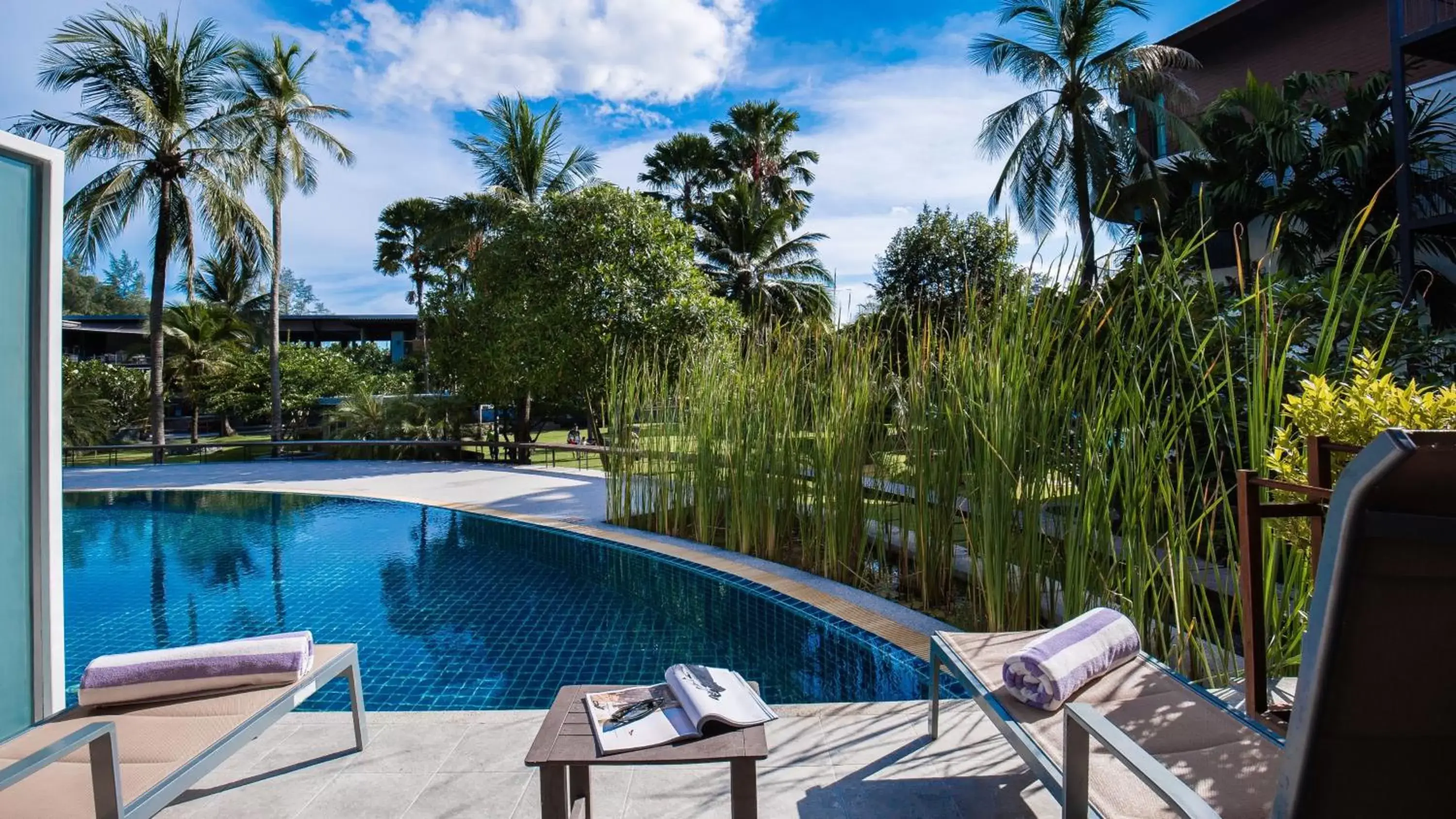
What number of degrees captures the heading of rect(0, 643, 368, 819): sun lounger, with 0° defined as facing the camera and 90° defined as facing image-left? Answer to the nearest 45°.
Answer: approximately 225°

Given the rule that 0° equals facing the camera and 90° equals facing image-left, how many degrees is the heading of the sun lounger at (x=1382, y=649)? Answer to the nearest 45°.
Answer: approximately 135°

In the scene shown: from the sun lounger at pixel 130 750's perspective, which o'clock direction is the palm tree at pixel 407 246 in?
The palm tree is roughly at 11 o'clock from the sun lounger.

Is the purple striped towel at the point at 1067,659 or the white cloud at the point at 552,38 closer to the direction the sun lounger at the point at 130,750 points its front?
the white cloud

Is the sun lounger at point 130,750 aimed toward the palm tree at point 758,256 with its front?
yes

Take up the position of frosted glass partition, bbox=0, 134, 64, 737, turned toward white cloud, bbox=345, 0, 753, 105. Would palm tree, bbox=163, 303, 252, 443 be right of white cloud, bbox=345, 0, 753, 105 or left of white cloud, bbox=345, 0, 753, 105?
left

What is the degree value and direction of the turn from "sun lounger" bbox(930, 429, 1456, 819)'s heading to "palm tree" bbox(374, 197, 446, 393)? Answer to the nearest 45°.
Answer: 0° — it already faces it
